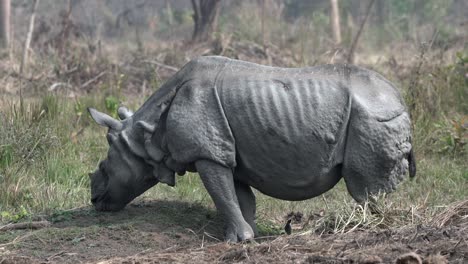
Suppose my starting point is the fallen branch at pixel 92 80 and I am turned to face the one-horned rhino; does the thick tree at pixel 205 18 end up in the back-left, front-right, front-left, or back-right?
back-left

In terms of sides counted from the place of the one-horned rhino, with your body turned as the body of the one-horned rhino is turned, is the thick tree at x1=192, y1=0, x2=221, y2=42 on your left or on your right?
on your right

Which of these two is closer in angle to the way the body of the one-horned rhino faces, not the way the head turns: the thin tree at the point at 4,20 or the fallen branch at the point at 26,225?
the fallen branch

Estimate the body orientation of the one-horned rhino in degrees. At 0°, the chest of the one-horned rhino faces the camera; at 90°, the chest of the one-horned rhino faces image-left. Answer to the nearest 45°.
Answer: approximately 90°

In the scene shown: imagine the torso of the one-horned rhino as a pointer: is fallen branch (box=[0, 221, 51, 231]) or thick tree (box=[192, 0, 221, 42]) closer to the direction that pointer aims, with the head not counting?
the fallen branch

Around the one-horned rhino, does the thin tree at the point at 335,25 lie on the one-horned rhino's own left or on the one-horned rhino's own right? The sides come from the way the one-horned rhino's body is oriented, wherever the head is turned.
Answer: on the one-horned rhino's own right

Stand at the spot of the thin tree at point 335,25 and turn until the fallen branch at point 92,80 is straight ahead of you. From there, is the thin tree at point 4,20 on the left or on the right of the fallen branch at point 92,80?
right

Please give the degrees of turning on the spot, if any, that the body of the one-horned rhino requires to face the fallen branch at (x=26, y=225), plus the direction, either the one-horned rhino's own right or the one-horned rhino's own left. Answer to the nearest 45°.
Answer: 0° — it already faces it
